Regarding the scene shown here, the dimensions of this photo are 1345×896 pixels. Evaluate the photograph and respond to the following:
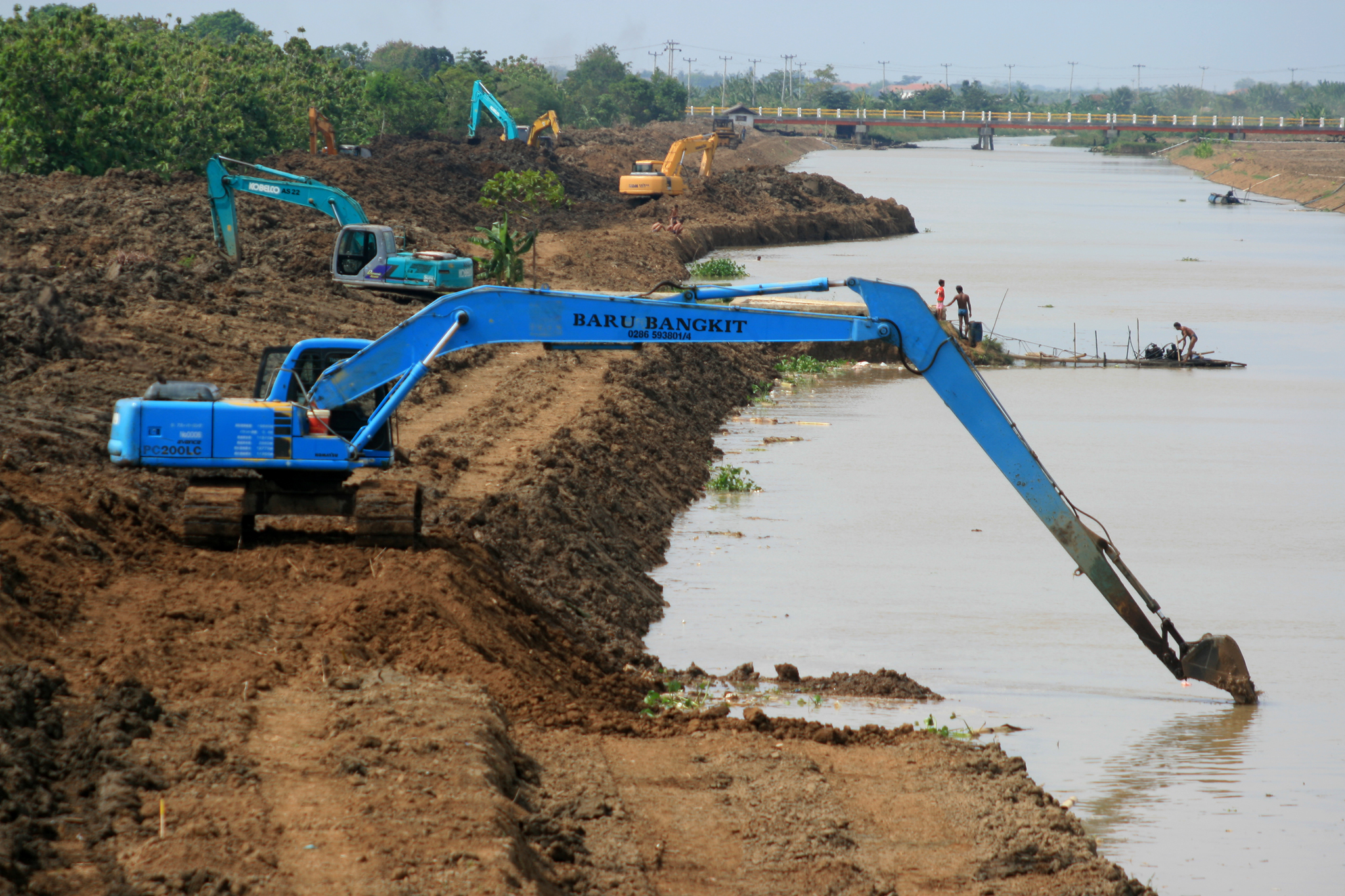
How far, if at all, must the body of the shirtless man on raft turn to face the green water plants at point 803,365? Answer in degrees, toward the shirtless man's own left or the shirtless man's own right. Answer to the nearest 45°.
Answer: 0° — they already face it

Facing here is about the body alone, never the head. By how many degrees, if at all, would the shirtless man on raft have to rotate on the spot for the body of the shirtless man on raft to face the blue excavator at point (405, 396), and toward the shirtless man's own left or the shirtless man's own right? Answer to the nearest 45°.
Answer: approximately 90° to the shirtless man's own left

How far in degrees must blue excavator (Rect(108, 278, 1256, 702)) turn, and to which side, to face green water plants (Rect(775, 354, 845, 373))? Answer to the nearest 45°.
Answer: approximately 90° to its left

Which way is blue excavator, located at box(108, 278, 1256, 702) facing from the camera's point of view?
to the viewer's right

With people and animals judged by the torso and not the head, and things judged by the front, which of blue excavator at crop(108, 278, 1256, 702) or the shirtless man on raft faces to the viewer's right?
the blue excavator

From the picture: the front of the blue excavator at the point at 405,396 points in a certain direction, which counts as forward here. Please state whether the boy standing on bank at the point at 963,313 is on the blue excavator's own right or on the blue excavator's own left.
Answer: on the blue excavator's own left

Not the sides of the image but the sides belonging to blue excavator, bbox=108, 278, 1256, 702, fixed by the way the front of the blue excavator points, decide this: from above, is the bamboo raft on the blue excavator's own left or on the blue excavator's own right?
on the blue excavator's own left

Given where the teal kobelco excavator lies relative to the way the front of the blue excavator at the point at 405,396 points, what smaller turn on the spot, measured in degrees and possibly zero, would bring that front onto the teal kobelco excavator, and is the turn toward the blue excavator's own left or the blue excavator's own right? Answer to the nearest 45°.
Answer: approximately 90° to the blue excavator's own left

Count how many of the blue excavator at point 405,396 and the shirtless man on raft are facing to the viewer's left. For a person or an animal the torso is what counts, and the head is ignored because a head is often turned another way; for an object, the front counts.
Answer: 1

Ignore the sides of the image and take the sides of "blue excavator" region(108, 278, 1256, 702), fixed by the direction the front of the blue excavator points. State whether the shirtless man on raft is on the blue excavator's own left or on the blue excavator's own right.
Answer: on the blue excavator's own left

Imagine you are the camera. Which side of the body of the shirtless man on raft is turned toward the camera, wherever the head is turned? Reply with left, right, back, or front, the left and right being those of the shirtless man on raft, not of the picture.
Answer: left

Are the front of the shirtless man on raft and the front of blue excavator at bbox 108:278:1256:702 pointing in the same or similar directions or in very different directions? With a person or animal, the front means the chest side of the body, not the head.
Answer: very different directions
